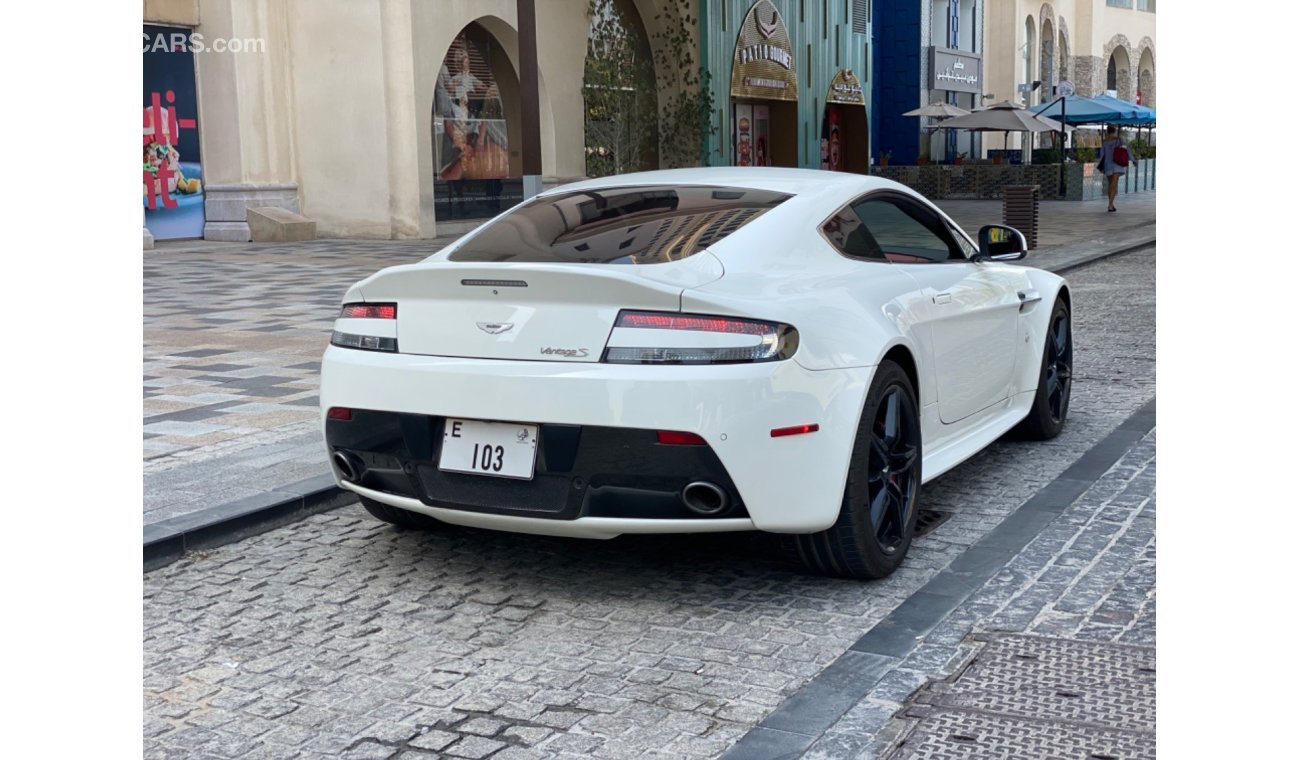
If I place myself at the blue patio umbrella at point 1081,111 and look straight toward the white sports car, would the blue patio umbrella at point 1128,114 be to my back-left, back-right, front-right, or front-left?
back-left

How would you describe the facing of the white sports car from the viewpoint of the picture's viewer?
facing away from the viewer and to the right of the viewer

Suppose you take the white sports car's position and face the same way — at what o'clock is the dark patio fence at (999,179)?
The dark patio fence is roughly at 11 o'clock from the white sports car.

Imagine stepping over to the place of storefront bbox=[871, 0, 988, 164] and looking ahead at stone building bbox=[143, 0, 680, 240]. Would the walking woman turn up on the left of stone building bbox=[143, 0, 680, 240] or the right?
left

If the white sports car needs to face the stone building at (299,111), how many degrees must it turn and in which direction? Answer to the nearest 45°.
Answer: approximately 45° to its left

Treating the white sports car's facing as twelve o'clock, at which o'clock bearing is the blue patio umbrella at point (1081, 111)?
The blue patio umbrella is roughly at 11 o'clock from the white sports car.

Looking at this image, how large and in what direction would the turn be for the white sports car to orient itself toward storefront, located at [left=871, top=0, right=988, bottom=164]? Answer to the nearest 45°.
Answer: approximately 45° to its left
